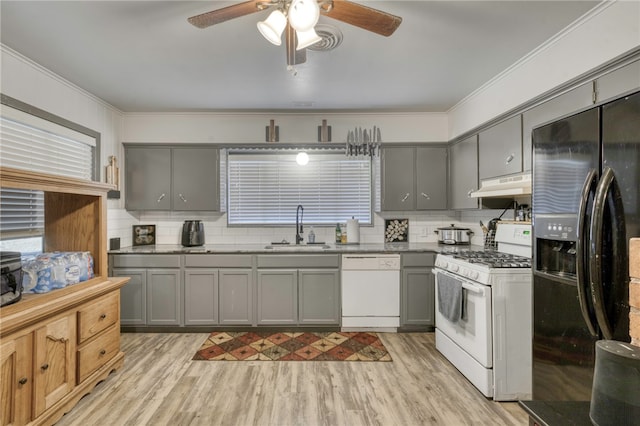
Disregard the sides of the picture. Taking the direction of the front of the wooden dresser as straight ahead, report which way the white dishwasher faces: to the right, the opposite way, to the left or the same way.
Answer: to the right

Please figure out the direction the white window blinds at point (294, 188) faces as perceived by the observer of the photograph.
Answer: facing the viewer

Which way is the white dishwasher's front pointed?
toward the camera

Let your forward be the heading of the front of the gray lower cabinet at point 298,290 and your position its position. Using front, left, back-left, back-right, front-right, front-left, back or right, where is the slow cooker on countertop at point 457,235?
left

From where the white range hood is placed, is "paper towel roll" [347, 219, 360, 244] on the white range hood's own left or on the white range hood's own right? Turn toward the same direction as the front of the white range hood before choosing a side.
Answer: on the white range hood's own right

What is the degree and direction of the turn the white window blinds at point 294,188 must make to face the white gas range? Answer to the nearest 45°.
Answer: approximately 45° to its left

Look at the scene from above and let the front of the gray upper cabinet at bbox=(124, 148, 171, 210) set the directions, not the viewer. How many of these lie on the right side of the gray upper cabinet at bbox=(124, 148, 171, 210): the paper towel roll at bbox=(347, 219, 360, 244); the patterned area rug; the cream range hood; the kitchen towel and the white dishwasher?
0

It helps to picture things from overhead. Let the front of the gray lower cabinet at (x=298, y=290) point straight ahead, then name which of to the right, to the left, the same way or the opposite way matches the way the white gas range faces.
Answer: to the right

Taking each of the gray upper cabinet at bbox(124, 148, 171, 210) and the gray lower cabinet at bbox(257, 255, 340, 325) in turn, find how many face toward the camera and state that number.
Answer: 2

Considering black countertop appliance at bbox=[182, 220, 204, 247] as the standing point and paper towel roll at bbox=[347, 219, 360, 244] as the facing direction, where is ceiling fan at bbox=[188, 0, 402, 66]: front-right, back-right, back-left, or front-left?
front-right

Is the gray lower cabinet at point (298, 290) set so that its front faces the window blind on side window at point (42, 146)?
no

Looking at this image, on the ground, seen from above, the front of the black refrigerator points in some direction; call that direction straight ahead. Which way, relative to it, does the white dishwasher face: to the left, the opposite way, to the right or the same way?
to the left

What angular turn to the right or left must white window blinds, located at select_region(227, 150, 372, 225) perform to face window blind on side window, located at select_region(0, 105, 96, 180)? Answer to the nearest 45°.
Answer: approximately 45° to its right

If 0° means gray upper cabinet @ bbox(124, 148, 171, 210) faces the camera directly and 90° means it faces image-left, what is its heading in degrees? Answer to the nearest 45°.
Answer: approximately 0°

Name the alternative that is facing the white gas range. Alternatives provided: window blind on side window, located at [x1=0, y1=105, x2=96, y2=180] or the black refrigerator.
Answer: the window blind on side window

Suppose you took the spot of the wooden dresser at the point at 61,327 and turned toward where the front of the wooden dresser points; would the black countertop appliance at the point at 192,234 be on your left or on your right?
on your left

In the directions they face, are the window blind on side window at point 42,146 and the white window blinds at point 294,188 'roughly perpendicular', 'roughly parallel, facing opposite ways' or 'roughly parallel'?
roughly perpendicular

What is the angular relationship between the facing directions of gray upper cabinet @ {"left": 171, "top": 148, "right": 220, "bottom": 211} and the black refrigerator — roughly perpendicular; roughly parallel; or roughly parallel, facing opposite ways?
roughly perpendicular

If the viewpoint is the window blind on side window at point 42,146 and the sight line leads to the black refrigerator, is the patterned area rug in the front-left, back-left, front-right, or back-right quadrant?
front-left

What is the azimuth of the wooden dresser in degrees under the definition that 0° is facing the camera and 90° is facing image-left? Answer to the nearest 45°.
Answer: approximately 315°
